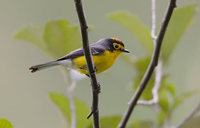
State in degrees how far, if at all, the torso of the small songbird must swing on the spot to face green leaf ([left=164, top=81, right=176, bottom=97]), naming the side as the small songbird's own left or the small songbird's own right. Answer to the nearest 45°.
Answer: approximately 45° to the small songbird's own left

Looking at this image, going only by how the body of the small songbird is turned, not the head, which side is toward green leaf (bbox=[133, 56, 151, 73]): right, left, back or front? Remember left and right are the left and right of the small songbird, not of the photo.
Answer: front

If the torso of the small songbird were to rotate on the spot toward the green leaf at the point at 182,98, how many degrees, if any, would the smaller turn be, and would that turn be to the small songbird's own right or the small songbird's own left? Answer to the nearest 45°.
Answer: approximately 45° to the small songbird's own left

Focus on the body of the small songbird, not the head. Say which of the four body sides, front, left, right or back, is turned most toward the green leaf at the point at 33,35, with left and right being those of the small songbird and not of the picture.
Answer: back

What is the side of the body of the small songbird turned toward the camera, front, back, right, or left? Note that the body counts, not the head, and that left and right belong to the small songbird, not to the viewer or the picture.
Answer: right

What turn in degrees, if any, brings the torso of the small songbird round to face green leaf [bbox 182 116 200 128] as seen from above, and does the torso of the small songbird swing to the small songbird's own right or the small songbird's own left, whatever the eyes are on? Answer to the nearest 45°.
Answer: approximately 45° to the small songbird's own right
